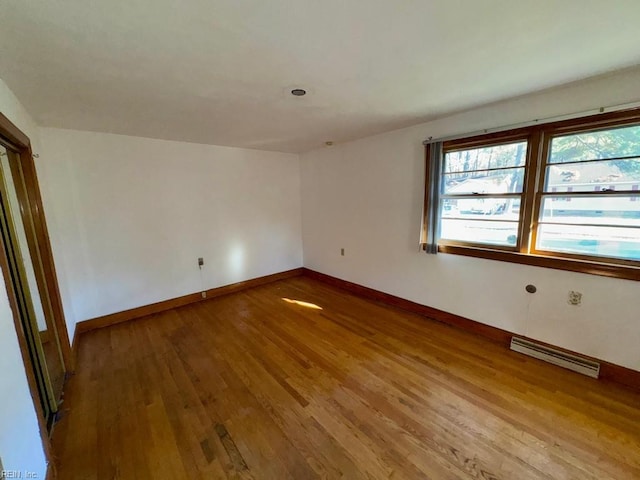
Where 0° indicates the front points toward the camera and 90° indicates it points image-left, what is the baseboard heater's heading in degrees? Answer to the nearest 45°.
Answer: approximately 45°
